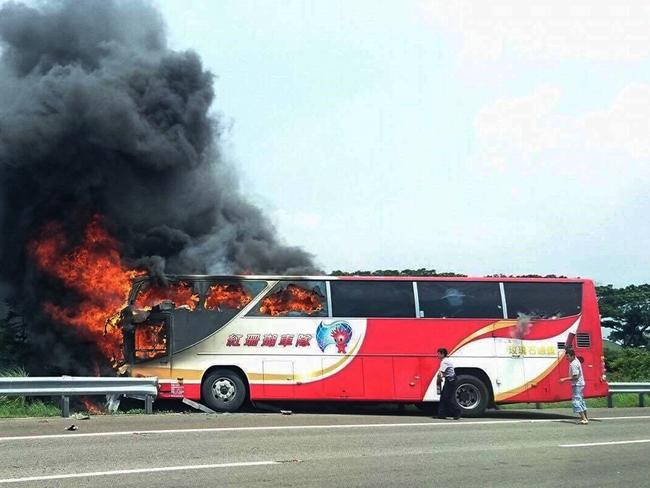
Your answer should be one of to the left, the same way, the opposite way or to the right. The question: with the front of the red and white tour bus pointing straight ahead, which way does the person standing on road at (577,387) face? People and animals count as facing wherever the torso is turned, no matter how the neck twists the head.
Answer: the same way

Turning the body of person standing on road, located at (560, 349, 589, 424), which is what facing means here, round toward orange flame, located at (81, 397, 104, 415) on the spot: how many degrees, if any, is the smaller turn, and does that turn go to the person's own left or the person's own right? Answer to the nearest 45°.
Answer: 0° — they already face it

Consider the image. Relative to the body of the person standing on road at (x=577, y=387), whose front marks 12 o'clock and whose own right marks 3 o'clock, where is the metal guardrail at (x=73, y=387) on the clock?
The metal guardrail is roughly at 11 o'clock from the person standing on road.

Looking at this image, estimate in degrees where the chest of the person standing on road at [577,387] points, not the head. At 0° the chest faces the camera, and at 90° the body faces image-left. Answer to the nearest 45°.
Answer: approximately 90°

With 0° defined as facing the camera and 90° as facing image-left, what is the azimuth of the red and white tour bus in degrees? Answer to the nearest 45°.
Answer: approximately 90°

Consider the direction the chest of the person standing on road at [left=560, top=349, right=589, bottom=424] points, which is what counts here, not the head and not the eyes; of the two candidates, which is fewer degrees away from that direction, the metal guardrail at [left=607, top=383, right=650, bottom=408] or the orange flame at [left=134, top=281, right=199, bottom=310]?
the orange flame

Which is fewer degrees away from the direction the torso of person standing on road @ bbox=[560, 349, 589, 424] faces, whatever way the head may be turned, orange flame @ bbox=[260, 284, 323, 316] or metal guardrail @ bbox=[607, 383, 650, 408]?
the orange flame

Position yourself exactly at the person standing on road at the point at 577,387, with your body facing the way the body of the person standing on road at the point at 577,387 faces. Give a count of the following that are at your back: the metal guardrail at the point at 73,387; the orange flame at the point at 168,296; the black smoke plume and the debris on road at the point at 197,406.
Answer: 0

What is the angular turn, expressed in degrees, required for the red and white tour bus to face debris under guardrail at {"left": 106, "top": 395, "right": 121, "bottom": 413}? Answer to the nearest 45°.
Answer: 0° — it already faces it

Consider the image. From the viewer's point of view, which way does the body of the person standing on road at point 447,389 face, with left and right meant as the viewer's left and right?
facing to the left of the viewer

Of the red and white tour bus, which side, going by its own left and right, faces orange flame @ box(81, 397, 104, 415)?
front

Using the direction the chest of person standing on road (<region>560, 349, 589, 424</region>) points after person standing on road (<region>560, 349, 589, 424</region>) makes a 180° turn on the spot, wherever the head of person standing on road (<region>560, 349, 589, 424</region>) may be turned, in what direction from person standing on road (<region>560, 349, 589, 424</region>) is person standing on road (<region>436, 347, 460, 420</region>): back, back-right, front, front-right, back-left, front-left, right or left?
back

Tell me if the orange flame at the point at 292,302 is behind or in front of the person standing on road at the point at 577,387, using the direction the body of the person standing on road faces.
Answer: in front

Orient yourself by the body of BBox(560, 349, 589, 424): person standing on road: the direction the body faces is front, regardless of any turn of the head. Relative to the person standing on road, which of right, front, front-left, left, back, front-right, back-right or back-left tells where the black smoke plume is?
front
